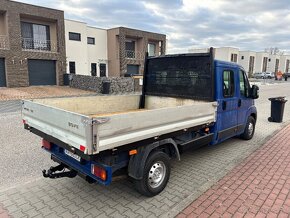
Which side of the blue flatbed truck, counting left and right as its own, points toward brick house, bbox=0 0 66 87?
left

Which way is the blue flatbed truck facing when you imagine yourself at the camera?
facing away from the viewer and to the right of the viewer
